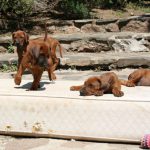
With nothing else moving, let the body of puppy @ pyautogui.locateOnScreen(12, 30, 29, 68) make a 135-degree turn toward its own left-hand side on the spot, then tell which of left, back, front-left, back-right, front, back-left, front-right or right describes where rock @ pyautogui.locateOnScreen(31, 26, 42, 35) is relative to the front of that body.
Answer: front-left

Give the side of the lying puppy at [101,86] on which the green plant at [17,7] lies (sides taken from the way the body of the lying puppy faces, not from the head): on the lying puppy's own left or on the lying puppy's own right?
on the lying puppy's own right

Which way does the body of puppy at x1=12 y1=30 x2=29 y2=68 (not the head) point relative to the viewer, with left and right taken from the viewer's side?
facing the viewer

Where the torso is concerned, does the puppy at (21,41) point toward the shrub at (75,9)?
no

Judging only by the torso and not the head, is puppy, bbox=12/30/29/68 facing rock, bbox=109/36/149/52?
no

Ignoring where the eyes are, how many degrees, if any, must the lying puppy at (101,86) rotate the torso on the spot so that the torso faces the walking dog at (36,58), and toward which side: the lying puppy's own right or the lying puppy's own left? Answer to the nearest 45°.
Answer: approximately 45° to the lying puppy's own right

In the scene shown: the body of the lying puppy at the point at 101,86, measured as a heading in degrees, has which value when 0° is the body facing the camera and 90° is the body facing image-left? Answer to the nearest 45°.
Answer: approximately 45°

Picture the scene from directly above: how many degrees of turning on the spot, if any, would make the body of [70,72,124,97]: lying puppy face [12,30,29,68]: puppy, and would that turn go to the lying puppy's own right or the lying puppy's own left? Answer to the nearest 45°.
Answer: approximately 90° to the lying puppy's own right

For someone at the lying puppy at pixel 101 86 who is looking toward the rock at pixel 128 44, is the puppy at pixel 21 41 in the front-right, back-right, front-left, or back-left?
front-left

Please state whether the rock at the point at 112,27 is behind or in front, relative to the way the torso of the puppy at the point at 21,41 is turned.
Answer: behind

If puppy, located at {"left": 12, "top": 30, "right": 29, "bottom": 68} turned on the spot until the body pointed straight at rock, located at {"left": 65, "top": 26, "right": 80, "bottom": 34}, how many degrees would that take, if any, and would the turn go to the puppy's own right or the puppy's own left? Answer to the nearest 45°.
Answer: approximately 180°

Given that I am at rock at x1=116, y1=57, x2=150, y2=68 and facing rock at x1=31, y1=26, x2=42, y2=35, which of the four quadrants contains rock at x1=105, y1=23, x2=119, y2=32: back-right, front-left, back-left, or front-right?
front-right

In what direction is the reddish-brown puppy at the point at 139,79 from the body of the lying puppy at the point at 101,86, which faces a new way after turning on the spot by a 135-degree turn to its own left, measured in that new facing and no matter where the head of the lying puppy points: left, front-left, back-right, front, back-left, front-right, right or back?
front-left

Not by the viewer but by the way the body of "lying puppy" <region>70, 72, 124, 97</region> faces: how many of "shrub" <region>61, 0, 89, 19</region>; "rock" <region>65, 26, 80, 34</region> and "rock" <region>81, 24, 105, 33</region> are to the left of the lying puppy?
0

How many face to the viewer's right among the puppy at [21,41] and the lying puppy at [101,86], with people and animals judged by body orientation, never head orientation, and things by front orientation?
0

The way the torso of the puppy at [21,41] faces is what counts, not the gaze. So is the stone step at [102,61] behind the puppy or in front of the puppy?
behind
